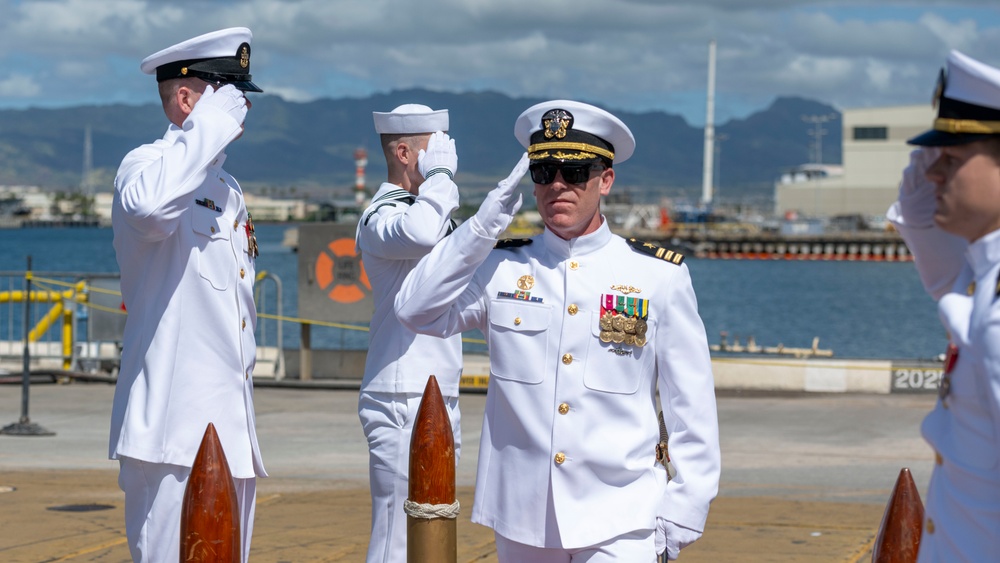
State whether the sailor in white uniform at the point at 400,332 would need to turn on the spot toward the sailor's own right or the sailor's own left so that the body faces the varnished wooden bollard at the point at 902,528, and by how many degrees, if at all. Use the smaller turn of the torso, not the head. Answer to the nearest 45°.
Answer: approximately 45° to the sailor's own right

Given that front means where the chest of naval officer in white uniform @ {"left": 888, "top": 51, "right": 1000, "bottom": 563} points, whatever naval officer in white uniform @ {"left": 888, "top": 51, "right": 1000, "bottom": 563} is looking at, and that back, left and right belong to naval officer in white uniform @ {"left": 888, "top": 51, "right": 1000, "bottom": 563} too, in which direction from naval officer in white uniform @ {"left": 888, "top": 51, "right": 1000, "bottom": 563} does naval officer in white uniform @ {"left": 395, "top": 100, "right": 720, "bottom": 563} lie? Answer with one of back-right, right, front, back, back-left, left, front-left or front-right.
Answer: front-right

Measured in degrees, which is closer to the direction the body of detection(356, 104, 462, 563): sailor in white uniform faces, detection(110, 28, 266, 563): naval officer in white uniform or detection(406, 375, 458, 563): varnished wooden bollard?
the varnished wooden bollard

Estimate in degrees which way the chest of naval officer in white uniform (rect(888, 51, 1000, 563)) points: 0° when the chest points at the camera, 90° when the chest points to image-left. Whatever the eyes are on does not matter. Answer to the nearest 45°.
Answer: approximately 90°

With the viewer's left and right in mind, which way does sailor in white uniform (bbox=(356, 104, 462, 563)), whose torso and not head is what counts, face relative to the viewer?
facing to the right of the viewer

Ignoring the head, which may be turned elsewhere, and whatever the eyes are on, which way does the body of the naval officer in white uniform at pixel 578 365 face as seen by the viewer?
toward the camera

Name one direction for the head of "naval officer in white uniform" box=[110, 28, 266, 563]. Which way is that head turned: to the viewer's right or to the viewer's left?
to the viewer's right

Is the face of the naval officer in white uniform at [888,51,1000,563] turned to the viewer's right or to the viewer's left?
to the viewer's left

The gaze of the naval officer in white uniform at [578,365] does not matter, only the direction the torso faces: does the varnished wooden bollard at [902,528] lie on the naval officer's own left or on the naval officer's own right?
on the naval officer's own left

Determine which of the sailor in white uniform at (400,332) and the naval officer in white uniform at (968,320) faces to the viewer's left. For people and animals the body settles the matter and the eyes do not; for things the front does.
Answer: the naval officer in white uniform

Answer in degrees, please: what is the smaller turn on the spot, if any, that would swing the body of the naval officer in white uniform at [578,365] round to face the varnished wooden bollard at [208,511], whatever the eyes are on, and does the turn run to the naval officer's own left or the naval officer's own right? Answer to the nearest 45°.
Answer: approximately 90° to the naval officer's own right

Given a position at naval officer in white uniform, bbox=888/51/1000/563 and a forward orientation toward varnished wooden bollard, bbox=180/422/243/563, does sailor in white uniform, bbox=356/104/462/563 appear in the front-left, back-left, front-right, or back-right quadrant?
front-right

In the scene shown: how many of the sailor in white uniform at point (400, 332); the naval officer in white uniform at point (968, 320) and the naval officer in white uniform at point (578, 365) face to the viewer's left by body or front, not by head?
1

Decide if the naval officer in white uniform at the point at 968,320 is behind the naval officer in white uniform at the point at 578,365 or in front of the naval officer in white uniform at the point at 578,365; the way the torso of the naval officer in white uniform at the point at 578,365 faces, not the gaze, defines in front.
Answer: in front

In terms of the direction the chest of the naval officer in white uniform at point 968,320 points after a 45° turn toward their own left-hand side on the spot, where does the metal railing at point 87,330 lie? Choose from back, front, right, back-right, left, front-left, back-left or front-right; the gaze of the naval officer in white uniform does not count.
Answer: right
